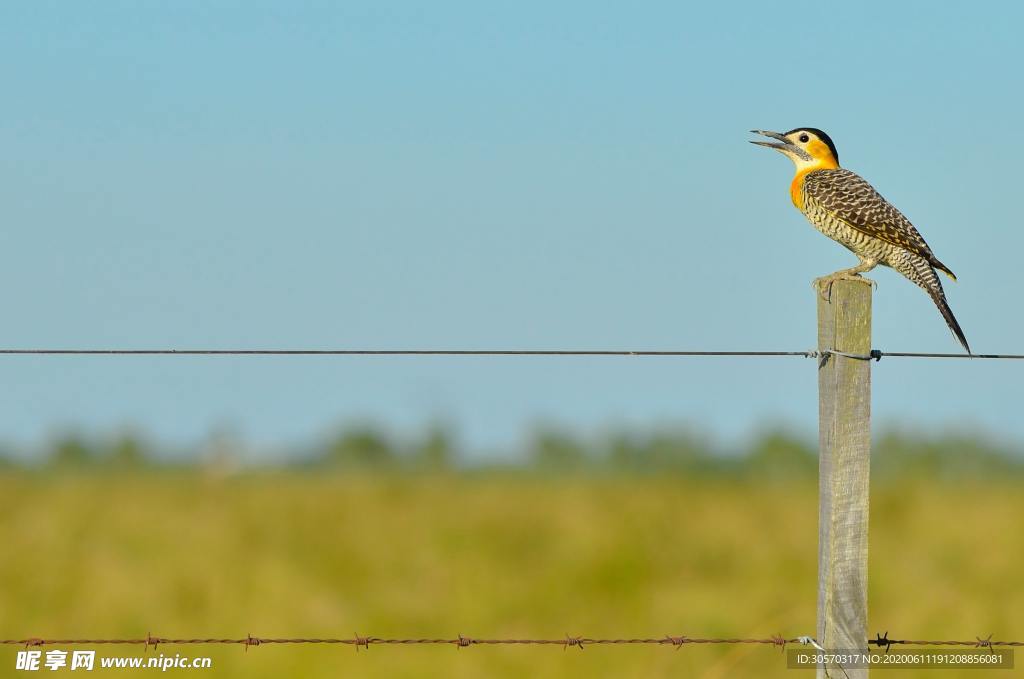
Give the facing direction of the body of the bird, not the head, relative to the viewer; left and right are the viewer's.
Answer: facing to the left of the viewer
